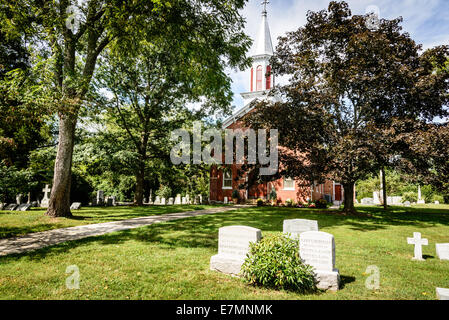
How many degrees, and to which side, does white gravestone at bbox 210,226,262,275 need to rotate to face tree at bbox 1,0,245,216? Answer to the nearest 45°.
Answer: approximately 135° to its right

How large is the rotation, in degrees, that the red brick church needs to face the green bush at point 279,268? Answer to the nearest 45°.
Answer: approximately 45° to its left

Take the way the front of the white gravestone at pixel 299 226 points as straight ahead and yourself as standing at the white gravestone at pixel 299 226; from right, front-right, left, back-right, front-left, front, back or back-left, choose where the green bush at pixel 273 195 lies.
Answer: back

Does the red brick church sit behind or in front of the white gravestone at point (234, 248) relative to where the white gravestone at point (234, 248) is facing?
behind

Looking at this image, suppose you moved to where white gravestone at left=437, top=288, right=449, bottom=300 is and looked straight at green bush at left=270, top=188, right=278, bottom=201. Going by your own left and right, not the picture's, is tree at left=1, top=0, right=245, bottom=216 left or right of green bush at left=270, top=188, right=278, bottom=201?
left

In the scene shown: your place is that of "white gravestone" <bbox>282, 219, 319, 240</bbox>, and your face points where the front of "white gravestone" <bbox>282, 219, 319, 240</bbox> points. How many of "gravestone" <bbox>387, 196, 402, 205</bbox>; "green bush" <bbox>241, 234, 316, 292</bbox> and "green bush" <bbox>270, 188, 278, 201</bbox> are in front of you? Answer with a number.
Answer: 1

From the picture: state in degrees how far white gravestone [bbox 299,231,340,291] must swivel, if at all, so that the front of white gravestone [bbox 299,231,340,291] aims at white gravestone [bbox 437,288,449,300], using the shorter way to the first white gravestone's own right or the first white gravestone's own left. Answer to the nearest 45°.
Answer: approximately 90° to the first white gravestone's own left

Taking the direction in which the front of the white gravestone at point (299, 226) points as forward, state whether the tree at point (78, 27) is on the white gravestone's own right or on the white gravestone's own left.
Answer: on the white gravestone's own right

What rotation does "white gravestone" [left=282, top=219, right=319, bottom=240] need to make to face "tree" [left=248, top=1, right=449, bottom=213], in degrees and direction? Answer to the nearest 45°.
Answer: approximately 180°

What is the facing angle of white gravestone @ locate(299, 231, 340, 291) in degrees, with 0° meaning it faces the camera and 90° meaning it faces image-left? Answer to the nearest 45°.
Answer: approximately 45°

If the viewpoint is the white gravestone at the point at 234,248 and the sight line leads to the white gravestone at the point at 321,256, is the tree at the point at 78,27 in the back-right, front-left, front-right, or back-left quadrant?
back-left

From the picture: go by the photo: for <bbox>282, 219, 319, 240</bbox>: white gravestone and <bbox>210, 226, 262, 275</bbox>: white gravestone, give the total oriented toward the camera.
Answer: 2

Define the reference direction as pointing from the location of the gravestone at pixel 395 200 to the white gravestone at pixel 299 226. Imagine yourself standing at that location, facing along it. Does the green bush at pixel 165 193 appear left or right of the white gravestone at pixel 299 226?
right

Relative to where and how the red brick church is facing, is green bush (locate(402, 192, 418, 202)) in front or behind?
behind
